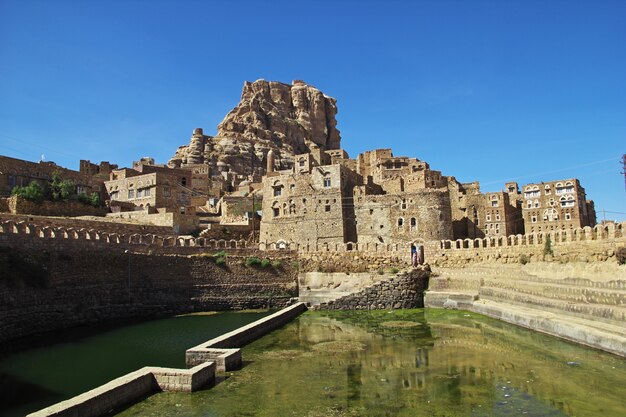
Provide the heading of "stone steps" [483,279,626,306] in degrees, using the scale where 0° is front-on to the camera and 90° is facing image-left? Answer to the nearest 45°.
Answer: approximately 45°

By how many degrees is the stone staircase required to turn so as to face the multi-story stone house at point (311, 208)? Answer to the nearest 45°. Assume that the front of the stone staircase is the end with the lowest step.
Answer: approximately 90° to its right

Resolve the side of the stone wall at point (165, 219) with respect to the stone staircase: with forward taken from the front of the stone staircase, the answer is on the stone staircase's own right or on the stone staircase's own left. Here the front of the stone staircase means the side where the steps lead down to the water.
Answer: on the stone staircase's own right

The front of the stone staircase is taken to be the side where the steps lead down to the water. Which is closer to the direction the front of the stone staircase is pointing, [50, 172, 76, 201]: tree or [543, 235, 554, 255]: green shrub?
the tree

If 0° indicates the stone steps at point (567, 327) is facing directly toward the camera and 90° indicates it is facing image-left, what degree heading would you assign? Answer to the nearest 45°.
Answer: approximately 45°

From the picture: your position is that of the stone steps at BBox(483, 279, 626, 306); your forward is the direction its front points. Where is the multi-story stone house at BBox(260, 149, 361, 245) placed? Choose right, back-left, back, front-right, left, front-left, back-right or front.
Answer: right

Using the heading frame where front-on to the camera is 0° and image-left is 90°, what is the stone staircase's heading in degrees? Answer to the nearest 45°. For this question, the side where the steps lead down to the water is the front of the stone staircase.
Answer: approximately 45°

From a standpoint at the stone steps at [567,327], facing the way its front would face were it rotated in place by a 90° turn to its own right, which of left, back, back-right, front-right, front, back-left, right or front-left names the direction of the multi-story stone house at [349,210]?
front

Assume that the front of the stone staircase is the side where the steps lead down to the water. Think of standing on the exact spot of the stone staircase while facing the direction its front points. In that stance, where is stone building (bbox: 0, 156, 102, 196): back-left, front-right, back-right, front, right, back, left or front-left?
front-right

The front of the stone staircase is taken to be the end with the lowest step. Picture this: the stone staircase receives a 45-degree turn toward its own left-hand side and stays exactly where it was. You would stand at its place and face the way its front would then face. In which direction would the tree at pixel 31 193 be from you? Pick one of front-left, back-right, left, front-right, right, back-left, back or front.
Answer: right

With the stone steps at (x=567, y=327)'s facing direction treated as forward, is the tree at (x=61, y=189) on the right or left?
on its right
